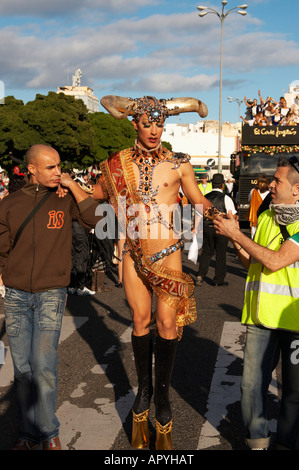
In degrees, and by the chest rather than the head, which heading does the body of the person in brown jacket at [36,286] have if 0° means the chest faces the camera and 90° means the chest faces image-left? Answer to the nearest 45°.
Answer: approximately 0°

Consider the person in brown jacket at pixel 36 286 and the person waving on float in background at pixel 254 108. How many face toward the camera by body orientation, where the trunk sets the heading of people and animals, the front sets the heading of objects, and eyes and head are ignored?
2

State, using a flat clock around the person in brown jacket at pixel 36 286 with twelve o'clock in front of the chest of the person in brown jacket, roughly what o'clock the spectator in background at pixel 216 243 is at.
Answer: The spectator in background is roughly at 7 o'clock from the person in brown jacket.

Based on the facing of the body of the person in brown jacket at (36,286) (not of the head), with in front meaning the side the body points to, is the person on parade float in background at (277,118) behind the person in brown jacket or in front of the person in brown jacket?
behind

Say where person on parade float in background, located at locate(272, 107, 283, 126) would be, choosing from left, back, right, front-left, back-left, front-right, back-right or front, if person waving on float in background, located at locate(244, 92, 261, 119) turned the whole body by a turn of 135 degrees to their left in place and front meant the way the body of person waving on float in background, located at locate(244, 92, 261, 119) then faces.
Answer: right

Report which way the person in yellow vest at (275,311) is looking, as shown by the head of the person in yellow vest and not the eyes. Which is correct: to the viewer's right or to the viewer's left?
to the viewer's left

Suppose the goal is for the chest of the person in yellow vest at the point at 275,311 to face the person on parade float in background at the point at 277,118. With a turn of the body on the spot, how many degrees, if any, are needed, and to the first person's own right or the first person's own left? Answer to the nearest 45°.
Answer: approximately 135° to the first person's own right

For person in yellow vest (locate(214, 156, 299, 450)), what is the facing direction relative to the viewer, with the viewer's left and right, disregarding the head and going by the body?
facing the viewer and to the left of the viewer

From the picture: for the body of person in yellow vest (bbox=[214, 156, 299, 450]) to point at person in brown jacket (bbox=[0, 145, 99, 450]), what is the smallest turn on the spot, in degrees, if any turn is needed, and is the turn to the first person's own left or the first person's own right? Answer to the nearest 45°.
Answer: approximately 45° to the first person's own right

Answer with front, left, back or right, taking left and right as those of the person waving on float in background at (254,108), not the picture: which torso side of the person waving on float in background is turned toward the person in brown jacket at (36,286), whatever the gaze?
front

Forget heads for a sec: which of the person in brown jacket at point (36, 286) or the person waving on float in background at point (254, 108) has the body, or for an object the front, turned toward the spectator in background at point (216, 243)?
the person waving on float in background at point (254, 108)

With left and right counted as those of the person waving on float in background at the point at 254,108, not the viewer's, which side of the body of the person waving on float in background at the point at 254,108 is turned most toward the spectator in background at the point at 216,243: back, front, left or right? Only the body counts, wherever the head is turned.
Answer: front

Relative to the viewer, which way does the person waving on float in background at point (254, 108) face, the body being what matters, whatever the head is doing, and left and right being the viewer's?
facing the viewer

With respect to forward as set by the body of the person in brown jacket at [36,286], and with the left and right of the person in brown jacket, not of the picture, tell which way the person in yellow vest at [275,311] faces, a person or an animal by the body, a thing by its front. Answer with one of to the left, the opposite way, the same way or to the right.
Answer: to the right
